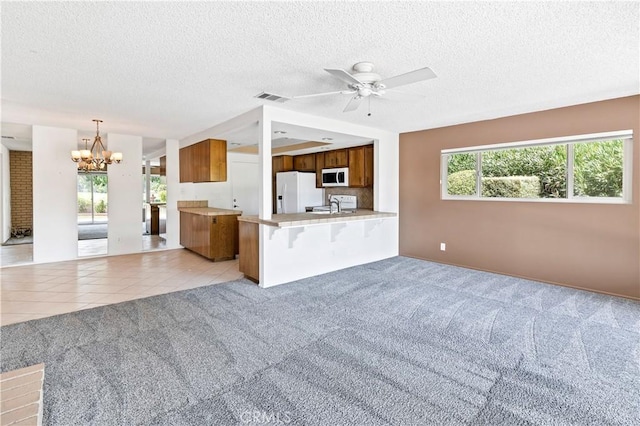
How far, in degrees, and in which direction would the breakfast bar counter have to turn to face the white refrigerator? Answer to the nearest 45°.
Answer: approximately 135° to its left

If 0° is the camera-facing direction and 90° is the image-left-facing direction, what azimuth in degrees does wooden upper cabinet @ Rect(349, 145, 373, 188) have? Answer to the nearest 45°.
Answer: approximately 45°

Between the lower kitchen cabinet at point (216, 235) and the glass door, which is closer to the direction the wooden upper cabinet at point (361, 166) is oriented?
the lower kitchen cabinet

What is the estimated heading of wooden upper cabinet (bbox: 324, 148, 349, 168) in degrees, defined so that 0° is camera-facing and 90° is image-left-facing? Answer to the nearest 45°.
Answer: approximately 45°

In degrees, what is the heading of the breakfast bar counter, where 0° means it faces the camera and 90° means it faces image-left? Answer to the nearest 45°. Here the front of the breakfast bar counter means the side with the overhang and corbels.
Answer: approximately 315°

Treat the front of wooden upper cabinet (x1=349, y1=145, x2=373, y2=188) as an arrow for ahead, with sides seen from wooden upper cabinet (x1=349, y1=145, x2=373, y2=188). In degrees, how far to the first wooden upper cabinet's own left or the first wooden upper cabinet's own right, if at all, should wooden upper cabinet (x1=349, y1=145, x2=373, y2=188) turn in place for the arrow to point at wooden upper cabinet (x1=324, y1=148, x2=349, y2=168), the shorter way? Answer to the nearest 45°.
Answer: approximately 90° to the first wooden upper cabinet's own right

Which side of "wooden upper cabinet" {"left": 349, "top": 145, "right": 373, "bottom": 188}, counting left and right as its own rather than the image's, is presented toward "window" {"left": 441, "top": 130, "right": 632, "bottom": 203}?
left
